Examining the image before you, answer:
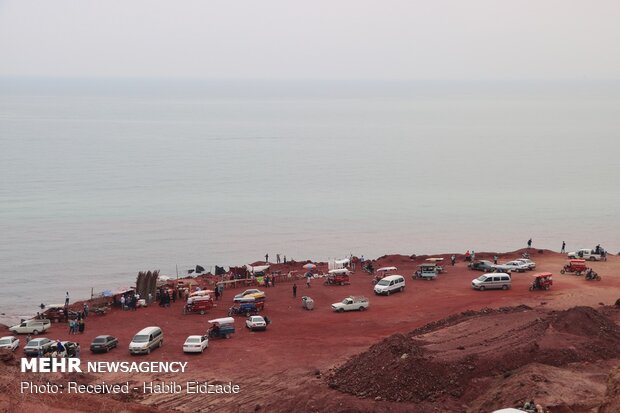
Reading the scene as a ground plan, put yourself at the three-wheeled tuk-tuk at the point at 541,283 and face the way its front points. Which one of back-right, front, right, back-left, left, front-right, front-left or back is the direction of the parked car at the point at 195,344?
front

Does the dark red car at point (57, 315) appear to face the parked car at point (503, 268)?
no

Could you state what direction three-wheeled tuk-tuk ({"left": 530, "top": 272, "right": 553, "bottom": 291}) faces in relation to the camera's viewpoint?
facing the viewer and to the left of the viewer

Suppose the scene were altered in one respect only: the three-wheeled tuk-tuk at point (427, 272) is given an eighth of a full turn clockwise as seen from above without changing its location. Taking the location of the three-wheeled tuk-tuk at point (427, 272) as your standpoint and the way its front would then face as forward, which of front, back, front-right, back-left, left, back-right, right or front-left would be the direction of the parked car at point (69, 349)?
left

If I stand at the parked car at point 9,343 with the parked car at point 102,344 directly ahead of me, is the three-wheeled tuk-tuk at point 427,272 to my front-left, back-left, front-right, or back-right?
front-left

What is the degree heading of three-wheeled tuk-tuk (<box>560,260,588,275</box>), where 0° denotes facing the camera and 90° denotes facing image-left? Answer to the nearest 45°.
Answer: approximately 90°

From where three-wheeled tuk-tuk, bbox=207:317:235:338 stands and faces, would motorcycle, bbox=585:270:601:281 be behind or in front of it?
behind

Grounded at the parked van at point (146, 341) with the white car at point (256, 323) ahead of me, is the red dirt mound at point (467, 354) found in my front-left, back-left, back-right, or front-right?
front-right

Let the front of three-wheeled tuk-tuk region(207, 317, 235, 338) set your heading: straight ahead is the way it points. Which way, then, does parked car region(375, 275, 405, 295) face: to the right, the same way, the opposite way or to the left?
the same way

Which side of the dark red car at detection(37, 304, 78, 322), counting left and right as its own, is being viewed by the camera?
left

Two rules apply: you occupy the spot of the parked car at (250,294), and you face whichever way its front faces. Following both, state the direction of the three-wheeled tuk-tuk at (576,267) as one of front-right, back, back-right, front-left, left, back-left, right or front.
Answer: back-left
